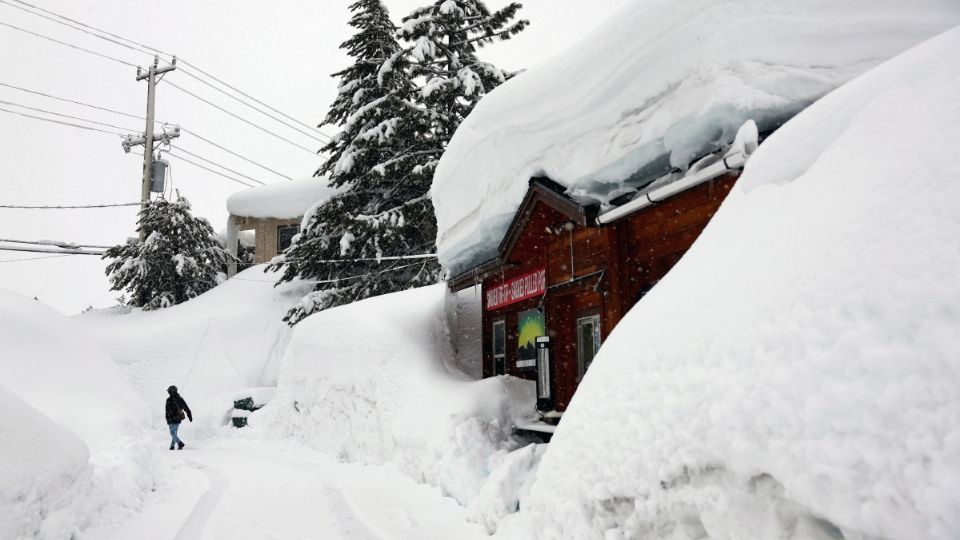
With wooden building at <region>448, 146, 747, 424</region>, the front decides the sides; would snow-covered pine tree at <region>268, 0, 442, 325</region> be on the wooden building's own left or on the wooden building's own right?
on the wooden building's own right

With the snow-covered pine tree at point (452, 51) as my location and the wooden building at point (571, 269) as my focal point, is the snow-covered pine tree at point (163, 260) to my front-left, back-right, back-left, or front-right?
back-right

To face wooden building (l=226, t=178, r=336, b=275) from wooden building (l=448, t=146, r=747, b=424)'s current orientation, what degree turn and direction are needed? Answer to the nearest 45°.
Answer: approximately 90° to its right

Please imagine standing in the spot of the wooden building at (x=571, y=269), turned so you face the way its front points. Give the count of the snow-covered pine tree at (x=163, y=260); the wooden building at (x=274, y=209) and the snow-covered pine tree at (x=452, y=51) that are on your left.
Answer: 0

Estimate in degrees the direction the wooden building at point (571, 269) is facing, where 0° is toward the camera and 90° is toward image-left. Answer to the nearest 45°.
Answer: approximately 45°

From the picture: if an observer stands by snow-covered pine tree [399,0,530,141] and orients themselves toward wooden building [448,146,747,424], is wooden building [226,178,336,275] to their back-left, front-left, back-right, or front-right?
back-right

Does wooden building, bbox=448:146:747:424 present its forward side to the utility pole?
no

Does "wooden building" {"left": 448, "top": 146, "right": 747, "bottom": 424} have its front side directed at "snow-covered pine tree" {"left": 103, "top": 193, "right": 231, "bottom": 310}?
no
